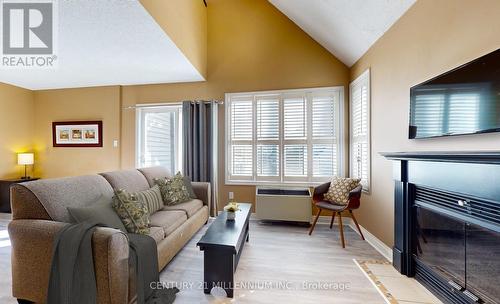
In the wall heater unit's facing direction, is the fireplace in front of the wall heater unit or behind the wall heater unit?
in front

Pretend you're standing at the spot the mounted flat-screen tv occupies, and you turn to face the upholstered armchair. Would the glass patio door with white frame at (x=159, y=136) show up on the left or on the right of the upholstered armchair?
left

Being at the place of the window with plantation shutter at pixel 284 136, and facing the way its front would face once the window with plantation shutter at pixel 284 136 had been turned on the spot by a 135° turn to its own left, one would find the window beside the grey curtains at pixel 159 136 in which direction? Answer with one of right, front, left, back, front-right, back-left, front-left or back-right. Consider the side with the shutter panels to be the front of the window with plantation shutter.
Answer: back-left

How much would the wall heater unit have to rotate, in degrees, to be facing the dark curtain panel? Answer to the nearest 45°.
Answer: approximately 90° to its right

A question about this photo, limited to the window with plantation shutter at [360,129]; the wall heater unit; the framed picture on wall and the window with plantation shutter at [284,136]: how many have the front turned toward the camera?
3

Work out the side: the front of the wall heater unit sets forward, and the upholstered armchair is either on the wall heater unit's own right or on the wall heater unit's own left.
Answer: on the wall heater unit's own left

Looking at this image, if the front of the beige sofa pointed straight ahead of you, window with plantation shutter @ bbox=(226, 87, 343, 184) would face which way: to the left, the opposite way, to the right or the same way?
to the right

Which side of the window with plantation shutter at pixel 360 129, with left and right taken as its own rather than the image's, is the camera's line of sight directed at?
left

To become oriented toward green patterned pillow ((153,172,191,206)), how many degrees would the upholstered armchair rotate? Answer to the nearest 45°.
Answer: approximately 45° to its right

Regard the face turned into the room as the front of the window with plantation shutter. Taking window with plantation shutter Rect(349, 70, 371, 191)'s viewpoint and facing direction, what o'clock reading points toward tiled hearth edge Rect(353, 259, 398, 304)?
The tiled hearth edge is roughly at 9 o'clock from the window with plantation shutter.

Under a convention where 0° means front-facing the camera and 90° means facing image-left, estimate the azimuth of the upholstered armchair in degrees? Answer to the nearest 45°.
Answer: approximately 45°

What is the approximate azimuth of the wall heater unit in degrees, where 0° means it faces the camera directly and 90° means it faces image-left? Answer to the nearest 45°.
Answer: approximately 0°

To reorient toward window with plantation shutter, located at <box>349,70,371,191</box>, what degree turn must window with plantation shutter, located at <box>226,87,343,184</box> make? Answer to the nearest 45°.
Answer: approximately 45° to its left
